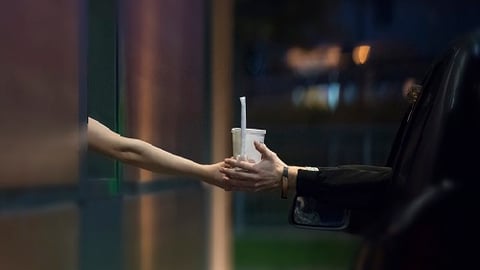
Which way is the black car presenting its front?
away from the camera
